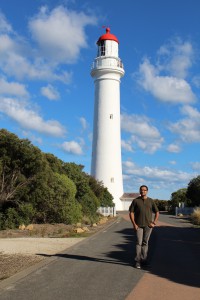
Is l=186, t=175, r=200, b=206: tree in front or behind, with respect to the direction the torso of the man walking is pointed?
behind

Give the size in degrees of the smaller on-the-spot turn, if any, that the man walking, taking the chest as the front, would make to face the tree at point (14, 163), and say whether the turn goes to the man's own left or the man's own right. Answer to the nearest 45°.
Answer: approximately 135° to the man's own right

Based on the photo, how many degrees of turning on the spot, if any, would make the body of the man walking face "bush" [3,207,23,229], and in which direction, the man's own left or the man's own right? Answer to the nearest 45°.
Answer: approximately 135° to the man's own right

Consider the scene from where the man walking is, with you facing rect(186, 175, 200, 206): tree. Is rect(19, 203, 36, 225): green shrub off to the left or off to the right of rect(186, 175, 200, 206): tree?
left

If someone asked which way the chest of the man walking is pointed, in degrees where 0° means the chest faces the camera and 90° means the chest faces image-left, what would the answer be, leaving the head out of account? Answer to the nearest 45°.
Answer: approximately 0°

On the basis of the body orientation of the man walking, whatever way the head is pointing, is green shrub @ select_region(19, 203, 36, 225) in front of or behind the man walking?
behind
